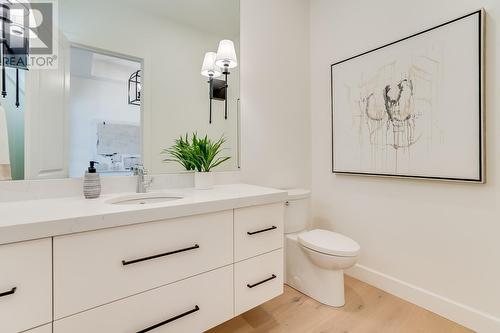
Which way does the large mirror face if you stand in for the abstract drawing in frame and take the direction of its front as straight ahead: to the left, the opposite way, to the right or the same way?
to the left

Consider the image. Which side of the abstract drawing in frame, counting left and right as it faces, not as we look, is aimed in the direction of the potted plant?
front

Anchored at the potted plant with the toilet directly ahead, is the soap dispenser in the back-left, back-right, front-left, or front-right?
back-right

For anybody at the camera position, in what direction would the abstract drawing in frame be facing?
facing the viewer and to the left of the viewer

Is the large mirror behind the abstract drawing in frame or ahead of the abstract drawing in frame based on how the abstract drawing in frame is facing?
ahead

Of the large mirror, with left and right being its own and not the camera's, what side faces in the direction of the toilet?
left

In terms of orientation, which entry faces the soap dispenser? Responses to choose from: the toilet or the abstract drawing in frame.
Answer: the abstract drawing in frame

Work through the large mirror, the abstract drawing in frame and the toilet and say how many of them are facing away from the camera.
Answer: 0

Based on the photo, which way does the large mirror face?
toward the camera

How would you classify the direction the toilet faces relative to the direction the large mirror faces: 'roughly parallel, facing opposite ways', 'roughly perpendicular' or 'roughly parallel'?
roughly parallel

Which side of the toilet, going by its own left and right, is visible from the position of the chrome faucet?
right

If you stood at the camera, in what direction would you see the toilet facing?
facing the viewer and to the right of the viewer

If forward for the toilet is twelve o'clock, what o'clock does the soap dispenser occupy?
The soap dispenser is roughly at 3 o'clock from the toilet.

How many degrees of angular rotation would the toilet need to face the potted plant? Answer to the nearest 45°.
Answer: approximately 90° to its right

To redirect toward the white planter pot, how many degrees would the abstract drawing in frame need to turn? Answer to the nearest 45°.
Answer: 0° — it already faces it

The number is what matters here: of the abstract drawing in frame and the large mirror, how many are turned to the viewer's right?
0

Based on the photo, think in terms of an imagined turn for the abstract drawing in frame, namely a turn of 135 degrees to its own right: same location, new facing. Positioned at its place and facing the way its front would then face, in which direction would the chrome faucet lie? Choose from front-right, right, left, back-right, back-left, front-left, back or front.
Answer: back-left

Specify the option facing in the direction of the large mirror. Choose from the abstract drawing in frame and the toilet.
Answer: the abstract drawing in frame

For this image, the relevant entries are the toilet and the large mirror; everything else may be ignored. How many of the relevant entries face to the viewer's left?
0

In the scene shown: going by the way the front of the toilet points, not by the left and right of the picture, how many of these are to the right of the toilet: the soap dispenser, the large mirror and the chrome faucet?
3
